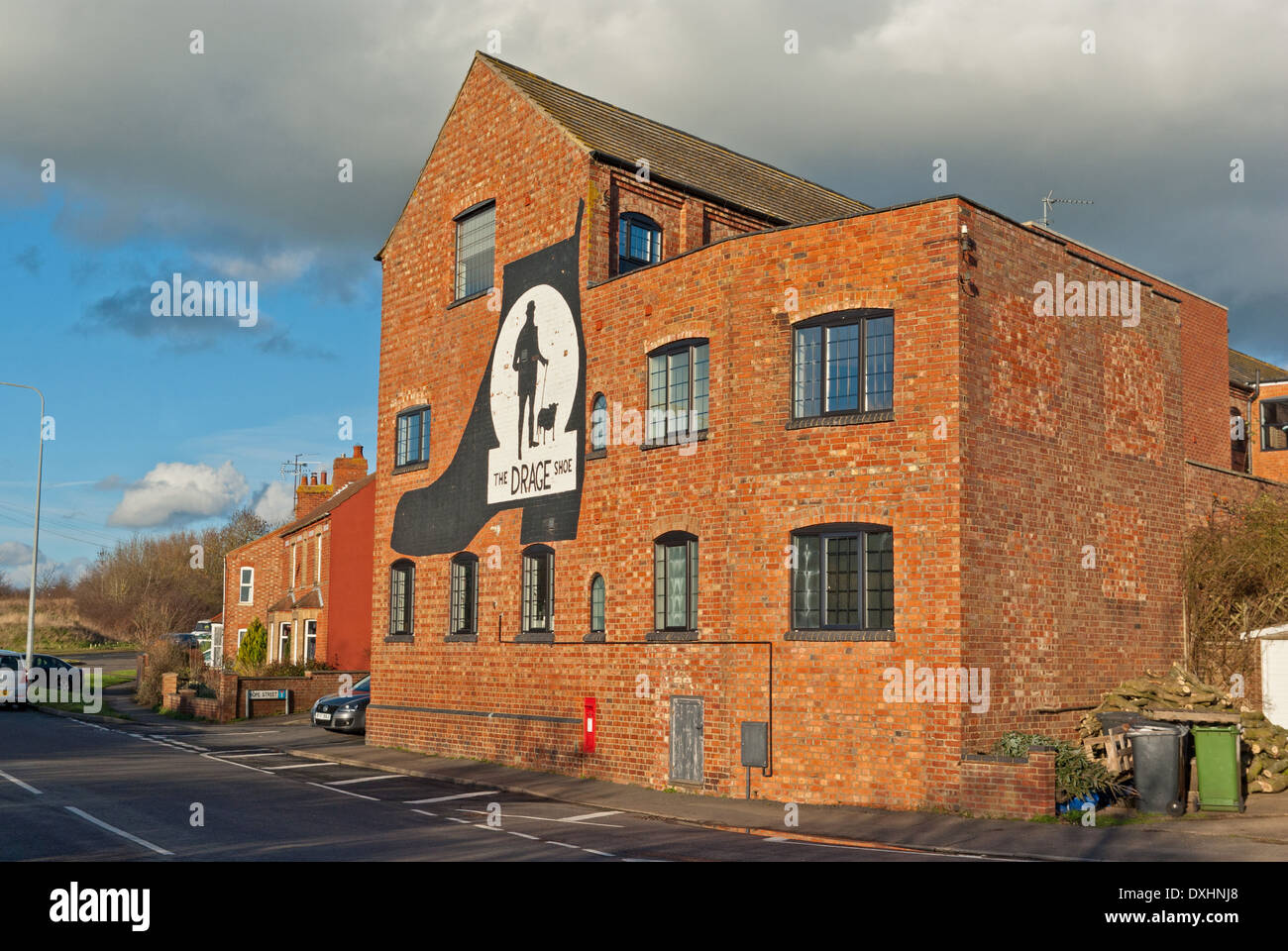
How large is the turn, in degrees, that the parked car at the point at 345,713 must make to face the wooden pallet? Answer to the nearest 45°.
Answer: approximately 90° to its left

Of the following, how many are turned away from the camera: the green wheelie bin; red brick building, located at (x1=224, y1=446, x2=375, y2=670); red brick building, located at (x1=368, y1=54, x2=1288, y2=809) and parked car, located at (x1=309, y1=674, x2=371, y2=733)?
0

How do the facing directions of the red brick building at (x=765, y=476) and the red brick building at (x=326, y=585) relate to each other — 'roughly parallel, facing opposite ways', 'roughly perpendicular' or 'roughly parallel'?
roughly parallel

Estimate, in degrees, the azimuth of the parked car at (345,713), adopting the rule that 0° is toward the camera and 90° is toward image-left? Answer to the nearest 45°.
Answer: approximately 45°

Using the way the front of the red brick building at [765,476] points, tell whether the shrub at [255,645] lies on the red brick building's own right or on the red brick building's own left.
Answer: on the red brick building's own right

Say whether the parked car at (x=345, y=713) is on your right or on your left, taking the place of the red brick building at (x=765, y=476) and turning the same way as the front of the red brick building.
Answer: on your right

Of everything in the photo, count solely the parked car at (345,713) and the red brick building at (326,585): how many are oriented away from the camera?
0

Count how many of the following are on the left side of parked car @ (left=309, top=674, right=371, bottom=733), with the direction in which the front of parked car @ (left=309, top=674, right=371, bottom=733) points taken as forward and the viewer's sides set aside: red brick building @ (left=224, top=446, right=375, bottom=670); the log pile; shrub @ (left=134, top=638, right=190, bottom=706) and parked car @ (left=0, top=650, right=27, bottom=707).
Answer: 1

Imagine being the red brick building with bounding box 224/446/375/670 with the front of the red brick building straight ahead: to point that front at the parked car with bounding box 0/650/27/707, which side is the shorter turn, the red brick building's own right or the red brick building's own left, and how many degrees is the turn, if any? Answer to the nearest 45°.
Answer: approximately 45° to the red brick building's own right

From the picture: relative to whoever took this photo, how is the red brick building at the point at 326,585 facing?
facing the viewer and to the left of the viewer

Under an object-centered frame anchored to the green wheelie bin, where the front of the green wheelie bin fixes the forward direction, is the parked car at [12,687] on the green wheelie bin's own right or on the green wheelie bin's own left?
on the green wheelie bin's own right
